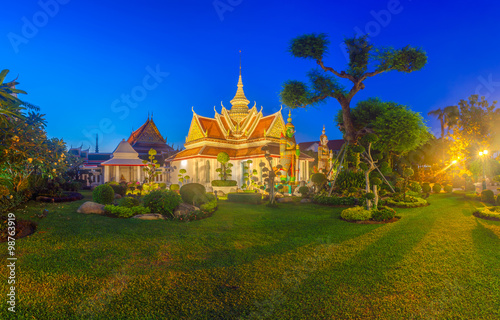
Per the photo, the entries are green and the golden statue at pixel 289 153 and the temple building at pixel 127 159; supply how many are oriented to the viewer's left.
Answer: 0

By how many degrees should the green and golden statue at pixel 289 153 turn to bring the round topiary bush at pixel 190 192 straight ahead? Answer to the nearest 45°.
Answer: approximately 90° to its right

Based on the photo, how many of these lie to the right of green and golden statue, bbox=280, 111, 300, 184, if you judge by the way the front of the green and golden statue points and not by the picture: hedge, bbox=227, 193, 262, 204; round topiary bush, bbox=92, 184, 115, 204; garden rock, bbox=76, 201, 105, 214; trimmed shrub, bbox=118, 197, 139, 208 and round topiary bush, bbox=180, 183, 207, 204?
5

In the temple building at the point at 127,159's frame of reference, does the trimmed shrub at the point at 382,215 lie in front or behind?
in front

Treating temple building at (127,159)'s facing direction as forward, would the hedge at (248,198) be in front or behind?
in front

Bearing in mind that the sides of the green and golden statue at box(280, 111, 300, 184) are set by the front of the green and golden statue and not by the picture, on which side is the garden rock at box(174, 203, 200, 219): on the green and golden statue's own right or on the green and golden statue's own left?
on the green and golden statue's own right

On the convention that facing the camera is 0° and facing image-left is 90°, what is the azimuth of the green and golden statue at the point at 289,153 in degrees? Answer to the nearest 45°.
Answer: approximately 315°

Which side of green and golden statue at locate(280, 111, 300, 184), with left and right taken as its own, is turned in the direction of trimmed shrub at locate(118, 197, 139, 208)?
right

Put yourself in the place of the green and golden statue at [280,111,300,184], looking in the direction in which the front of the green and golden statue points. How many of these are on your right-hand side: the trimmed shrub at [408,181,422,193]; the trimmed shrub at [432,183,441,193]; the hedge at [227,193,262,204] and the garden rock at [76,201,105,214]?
2

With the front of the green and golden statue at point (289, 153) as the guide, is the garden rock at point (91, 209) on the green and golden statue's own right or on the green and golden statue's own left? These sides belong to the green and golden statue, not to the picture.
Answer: on the green and golden statue's own right

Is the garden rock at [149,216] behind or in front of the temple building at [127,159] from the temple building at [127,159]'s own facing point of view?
in front
